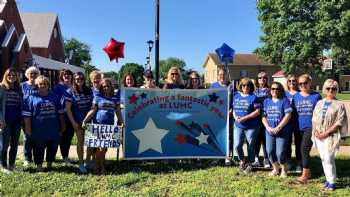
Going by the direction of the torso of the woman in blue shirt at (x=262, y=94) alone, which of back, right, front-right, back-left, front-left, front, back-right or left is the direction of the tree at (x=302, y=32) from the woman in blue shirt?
back

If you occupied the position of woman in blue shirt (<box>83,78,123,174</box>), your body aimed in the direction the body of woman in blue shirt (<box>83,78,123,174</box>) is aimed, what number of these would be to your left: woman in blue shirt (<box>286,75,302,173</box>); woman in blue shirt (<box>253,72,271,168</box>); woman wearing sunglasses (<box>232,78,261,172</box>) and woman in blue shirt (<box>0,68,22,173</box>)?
3

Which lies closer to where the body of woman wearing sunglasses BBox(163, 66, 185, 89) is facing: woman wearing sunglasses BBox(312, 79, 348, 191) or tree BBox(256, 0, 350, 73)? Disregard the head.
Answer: the woman wearing sunglasses

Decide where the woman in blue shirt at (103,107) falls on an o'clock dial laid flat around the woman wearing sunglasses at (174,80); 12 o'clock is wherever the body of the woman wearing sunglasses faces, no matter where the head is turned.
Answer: The woman in blue shirt is roughly at 2 o'clock from the woman wearing sunglasses.

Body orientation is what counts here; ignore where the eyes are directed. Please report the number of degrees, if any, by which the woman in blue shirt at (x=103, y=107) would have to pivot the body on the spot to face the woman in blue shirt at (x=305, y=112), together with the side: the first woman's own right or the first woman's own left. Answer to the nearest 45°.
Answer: approximately 90° to the first woman's own left

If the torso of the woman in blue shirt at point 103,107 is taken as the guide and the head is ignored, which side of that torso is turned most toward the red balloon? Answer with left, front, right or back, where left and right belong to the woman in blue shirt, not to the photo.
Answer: back

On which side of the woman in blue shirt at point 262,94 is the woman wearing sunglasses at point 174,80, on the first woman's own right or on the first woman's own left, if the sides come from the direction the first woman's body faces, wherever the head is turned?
on the first woman's own right

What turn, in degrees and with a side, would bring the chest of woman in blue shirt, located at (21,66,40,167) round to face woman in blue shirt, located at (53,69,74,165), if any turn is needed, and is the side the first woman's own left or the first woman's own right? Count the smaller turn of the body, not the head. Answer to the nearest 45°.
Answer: approximately 90° to the first woman's own left

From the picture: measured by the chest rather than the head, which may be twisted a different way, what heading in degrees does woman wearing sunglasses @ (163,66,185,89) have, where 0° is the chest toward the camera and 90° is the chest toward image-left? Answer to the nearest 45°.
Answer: approximately 0°
